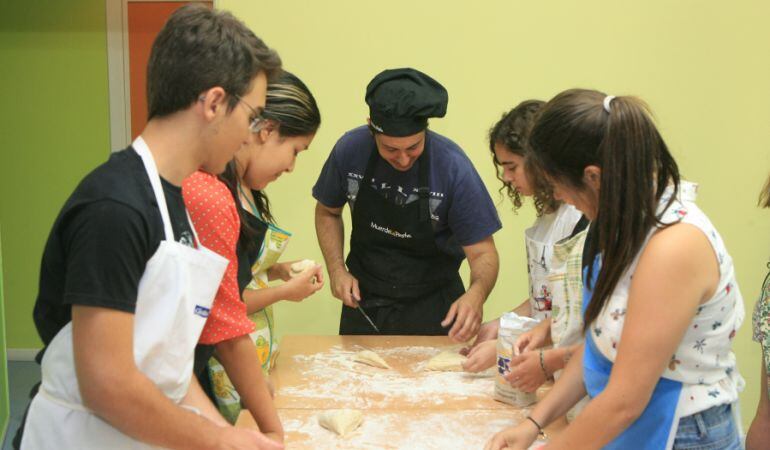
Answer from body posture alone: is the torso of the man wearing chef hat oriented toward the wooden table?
yes

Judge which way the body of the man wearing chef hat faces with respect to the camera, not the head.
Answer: toward the camera

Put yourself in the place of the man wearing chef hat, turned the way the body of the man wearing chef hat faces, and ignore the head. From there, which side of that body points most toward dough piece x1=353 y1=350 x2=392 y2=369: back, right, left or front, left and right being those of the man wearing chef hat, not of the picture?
front

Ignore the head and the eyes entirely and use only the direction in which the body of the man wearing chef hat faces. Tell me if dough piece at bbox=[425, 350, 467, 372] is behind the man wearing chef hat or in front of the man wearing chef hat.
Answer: in front

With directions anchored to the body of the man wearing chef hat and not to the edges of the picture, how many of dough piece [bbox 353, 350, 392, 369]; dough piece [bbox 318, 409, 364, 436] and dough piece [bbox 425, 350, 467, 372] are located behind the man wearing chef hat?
0
